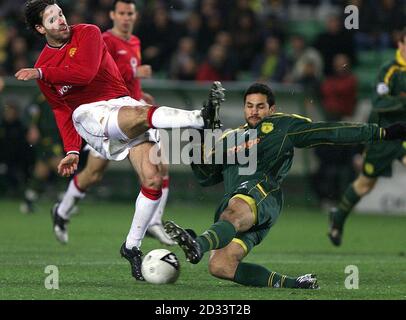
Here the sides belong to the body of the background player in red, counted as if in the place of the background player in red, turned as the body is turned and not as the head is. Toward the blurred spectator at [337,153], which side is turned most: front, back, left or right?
left

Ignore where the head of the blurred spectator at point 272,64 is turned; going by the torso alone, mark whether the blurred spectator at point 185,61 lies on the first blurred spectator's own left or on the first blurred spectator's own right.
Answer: on the first blurred spectator's own right

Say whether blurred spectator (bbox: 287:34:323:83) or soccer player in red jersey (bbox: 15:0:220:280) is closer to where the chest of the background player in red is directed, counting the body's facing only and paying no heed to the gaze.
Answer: the soccer player in red jersey
